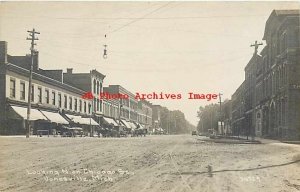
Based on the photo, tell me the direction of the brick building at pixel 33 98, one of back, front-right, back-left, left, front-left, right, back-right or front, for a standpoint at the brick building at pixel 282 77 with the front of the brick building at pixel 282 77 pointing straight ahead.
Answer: front

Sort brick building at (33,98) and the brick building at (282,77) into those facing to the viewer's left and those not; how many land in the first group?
1

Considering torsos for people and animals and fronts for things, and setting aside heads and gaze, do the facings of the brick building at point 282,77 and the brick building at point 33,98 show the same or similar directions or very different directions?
very different directions

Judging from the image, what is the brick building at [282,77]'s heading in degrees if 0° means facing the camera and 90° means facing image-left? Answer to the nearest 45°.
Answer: approximately 90°

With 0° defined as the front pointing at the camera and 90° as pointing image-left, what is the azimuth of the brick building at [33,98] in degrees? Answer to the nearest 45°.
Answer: approximately 315°

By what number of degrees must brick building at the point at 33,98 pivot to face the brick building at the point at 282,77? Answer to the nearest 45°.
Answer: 0° — it already faces it
